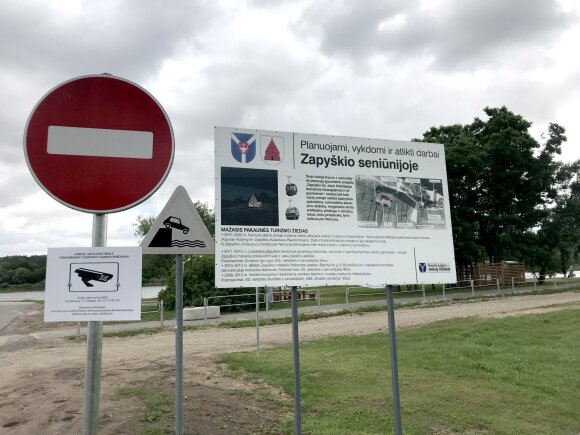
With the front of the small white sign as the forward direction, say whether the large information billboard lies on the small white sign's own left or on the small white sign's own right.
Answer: on the small white sign's own left

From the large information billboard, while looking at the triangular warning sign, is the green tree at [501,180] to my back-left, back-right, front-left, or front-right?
back-right

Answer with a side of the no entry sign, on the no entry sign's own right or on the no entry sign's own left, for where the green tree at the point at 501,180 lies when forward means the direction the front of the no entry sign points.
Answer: on the no entry sign's own left

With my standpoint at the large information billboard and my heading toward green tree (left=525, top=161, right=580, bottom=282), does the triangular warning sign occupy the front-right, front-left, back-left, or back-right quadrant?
back-left

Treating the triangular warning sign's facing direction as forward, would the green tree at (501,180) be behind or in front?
behind

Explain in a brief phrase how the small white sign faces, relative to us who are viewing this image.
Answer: facing the viewer

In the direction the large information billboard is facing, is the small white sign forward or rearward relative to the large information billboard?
forward

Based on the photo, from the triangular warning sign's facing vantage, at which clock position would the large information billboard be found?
The large information billboard is roughly at 8 o'clock from the triangular warning sign.
